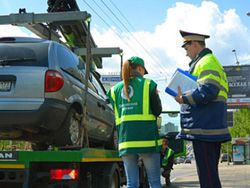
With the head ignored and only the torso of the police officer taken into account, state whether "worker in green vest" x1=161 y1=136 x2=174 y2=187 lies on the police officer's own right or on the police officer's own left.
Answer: on the police officer's own right

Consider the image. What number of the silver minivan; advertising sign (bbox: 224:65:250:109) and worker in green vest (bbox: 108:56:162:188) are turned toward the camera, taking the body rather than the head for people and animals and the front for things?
1

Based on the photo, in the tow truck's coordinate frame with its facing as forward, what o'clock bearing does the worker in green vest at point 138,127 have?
The worker in green vest is roughly at 5 o'clock from the tow truck.

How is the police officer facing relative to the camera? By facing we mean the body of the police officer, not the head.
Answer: to the viewer's left

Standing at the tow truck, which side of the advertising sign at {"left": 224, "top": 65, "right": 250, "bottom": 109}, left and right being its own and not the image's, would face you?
front

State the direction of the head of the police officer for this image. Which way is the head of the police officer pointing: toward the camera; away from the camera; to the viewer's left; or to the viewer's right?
to the viewer's left

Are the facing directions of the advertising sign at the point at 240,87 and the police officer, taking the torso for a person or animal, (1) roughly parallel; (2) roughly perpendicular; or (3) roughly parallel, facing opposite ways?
roughly perpendicular

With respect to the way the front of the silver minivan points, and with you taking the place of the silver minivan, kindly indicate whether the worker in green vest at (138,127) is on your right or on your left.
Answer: on your right

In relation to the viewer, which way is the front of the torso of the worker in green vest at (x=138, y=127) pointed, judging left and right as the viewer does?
facing away from the viewer and to the right of the viewer

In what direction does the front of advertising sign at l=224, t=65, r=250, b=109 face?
toward the camera

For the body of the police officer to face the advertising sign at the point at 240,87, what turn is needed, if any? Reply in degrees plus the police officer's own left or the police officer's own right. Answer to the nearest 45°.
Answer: approximately 90° to the police officer's own right

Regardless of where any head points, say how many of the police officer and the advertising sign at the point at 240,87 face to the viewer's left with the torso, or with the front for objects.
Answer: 1

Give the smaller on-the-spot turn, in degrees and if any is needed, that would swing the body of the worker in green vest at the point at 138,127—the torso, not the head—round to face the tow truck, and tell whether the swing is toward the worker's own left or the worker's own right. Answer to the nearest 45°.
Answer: approximately 90° to the worker's own left

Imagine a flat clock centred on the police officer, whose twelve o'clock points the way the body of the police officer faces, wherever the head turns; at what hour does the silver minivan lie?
The silver minivan is roughly at 1 o'clock from the police officer.

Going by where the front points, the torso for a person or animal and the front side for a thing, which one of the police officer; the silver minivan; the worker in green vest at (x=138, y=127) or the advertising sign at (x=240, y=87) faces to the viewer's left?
the police officer

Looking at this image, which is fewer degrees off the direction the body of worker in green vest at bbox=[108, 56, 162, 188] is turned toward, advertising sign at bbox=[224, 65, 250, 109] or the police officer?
the advertising sign

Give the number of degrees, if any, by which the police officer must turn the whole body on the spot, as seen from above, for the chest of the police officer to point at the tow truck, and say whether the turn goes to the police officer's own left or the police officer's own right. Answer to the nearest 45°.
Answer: approximately 45° to the police officer's own right
